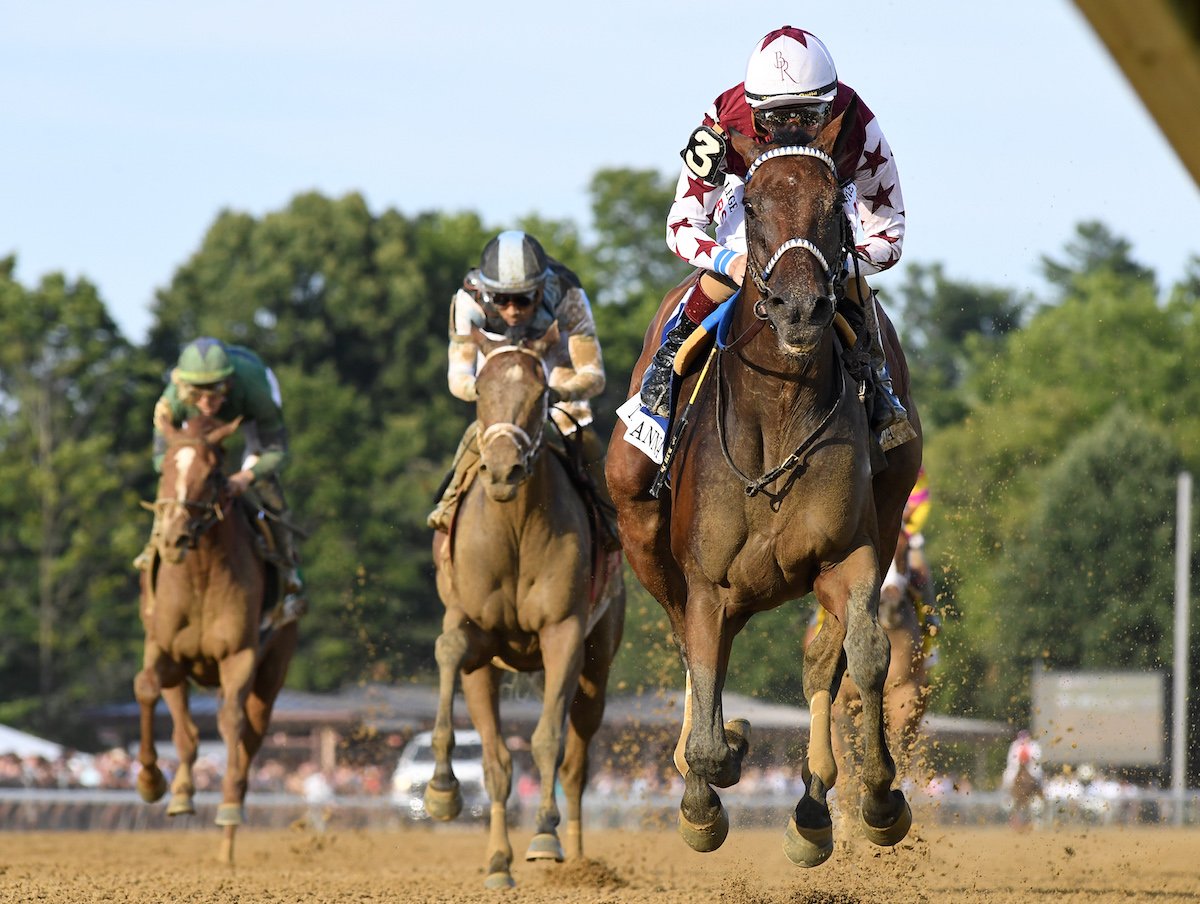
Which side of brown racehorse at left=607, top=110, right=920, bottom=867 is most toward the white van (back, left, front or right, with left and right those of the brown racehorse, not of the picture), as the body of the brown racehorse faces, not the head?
back

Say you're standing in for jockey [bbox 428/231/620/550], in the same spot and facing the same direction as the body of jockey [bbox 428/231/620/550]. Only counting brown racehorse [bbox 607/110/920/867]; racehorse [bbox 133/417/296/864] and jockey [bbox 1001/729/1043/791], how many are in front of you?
1

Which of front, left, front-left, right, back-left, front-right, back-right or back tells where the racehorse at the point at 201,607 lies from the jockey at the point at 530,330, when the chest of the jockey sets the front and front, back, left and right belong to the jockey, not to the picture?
back-right

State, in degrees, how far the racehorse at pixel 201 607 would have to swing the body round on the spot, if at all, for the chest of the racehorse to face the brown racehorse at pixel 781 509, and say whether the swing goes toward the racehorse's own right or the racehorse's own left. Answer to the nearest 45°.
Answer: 0° — it already faces it

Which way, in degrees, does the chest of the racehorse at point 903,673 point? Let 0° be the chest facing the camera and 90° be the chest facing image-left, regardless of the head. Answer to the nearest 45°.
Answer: approximately 0°

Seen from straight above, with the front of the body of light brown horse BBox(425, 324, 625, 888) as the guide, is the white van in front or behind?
behind

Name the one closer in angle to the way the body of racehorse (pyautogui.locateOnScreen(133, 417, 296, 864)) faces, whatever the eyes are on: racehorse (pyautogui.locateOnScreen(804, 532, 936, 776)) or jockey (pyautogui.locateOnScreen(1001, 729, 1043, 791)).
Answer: the racehorse

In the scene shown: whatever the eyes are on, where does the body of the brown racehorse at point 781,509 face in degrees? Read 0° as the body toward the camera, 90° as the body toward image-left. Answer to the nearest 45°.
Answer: approximately 0°

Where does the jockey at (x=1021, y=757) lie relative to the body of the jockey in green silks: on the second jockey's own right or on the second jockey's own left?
on the second jockey's own left

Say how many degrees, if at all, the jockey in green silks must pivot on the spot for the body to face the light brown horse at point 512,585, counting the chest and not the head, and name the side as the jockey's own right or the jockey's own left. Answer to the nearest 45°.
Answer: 0° — they already face it

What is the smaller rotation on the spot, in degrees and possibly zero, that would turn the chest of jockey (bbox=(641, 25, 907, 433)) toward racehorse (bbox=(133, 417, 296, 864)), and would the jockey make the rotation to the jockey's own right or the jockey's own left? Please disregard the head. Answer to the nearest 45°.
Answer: approximately 135° to the jockey's own right

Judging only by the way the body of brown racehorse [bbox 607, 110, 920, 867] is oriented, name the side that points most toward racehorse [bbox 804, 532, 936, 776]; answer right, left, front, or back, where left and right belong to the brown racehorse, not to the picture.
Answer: back
